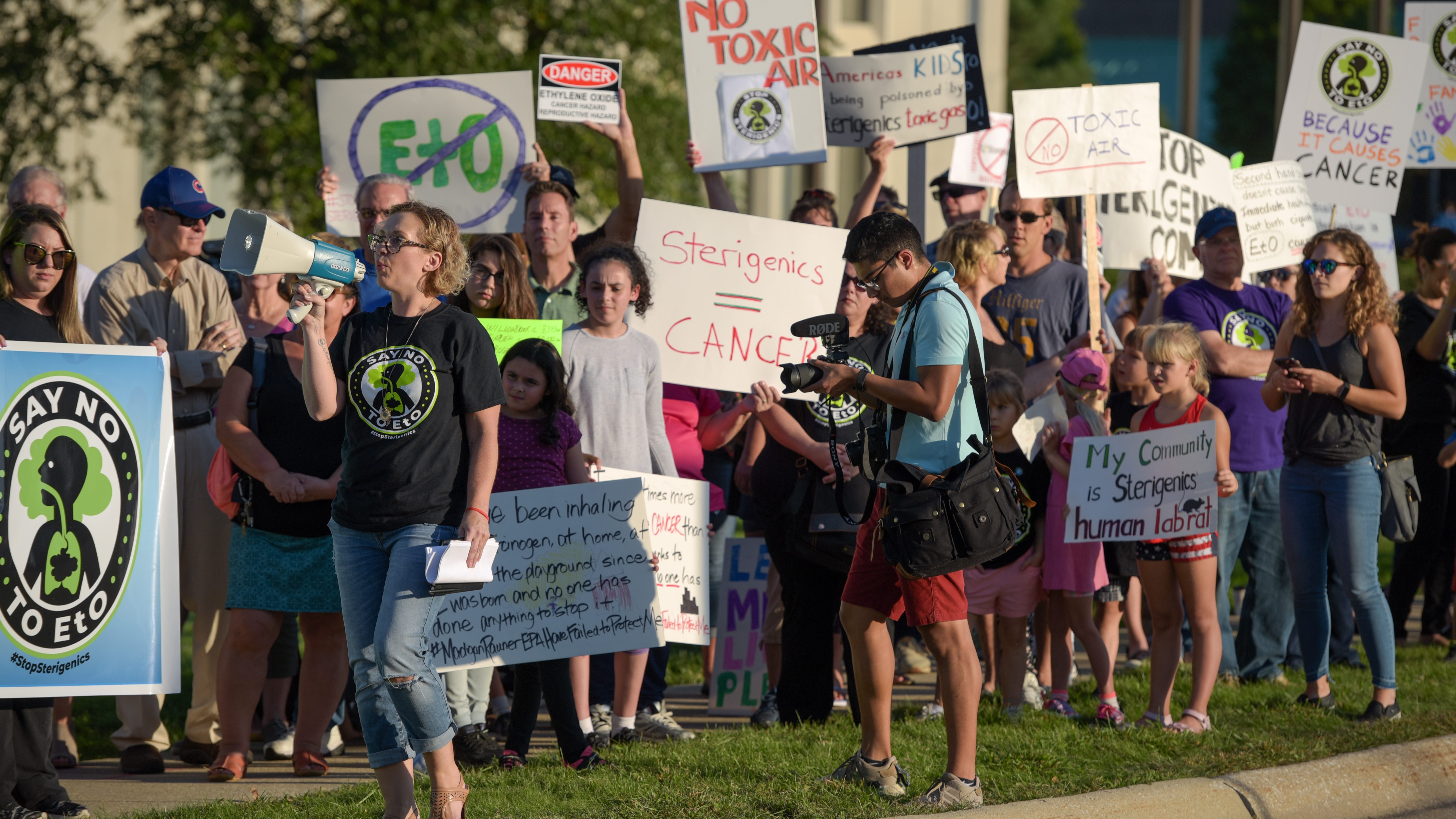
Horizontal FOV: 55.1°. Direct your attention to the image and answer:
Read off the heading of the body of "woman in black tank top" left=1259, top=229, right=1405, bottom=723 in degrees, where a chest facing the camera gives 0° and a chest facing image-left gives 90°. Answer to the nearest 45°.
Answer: approximately 45°

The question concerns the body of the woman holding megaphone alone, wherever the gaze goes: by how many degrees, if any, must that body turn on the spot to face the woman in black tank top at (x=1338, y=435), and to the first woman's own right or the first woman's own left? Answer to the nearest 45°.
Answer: approximately 135° to the first woman's own left

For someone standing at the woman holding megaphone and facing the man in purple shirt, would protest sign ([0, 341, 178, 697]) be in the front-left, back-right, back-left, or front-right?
back-left

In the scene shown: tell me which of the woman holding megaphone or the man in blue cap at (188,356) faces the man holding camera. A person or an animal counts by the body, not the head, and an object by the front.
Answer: the man in blue cap

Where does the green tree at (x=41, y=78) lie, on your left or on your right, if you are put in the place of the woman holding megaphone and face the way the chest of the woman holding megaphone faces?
on your right

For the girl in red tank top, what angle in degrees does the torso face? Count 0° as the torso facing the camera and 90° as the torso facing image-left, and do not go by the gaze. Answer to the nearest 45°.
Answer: approximately 45°

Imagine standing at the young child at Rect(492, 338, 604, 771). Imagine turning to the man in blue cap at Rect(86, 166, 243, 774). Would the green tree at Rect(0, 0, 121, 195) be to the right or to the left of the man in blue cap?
right

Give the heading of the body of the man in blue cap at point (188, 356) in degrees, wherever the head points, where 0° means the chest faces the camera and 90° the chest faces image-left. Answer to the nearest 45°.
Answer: approximately 315°

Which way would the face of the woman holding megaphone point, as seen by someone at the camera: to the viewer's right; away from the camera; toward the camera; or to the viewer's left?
to the viewer's left

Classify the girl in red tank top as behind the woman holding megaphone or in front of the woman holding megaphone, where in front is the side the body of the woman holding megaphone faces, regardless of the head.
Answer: behind

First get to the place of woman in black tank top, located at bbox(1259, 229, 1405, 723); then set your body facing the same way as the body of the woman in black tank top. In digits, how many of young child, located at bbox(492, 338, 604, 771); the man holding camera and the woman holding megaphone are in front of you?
3
